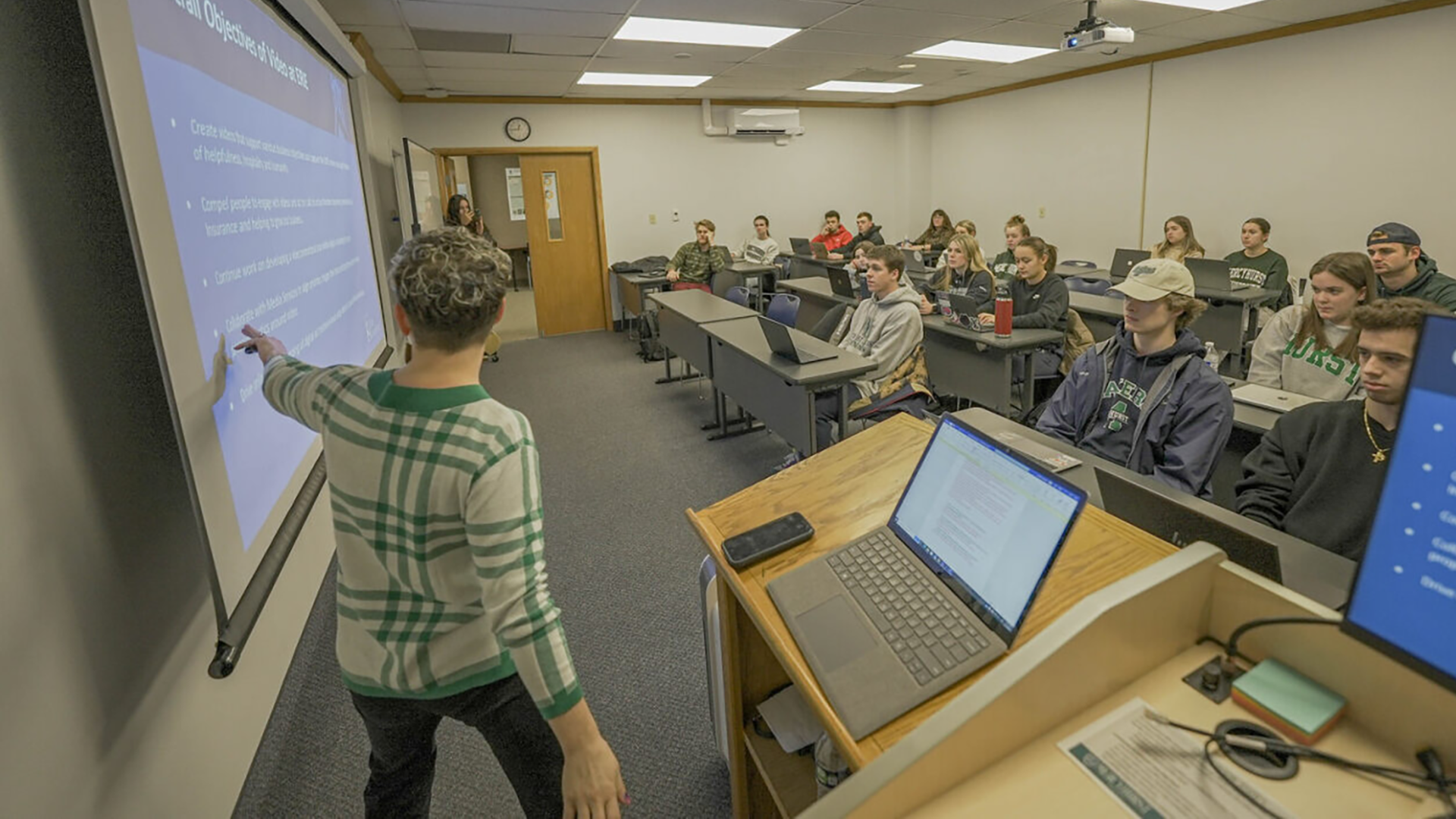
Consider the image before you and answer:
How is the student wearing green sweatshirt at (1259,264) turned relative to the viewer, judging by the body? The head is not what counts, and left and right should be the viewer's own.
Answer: facing the viewer and to the left of the viewer

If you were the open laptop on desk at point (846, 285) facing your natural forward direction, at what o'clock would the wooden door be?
The wooden door is roughly at 9 o'clock from the open laptop on desk.

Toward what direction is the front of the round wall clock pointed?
toward the camera

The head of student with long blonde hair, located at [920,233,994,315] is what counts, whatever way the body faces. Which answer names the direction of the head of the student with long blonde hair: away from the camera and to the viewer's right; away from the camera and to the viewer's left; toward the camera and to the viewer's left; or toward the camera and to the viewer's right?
toward the camera and to the viewer's left

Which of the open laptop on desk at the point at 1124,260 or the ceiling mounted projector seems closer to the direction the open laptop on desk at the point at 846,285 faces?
the open laptop on desk

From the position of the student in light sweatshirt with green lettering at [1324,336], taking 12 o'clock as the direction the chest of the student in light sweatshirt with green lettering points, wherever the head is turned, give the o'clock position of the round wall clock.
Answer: The round wall clock is roughly at 2 o'clock from the student in light sweatshirt with green lettering.

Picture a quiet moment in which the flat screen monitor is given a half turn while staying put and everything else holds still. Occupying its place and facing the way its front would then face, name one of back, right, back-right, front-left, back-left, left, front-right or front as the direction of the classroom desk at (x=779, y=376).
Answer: left

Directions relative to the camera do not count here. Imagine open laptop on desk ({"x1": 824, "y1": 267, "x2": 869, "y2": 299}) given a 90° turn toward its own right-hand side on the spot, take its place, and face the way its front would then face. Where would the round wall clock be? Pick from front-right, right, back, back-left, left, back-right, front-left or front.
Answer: back

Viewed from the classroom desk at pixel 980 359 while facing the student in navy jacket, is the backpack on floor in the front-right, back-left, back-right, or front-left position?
back-right

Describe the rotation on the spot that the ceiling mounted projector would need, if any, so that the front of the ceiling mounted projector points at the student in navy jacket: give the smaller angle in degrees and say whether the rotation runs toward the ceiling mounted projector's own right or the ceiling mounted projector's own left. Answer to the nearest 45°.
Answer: approximately 45° to the ceiling mounted projector's own left

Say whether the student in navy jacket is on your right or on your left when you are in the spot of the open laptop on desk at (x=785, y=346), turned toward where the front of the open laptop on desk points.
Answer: on your right

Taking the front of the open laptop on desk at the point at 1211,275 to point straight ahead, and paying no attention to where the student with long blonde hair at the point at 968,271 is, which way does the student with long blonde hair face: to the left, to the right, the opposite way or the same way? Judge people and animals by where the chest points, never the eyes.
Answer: the opposite way

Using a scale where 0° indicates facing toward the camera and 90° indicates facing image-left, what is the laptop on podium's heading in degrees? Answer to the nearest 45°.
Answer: approximately 45°
